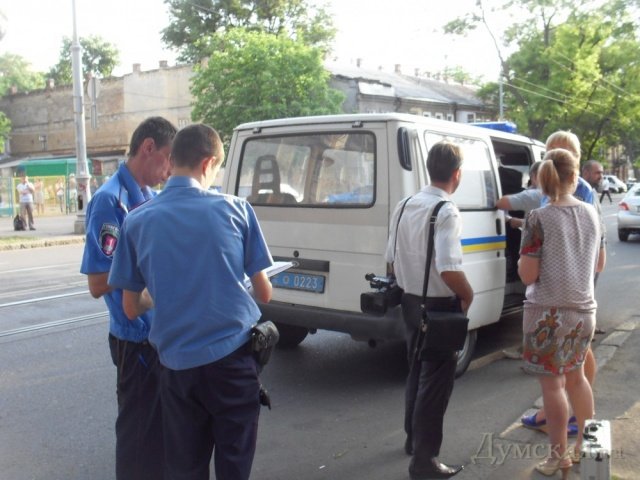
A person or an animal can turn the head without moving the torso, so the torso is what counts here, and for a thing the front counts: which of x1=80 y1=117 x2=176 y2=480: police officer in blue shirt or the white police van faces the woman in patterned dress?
the police officer in blue shirt

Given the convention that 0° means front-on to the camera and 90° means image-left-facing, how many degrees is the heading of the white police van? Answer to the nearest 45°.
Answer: approximately 225°

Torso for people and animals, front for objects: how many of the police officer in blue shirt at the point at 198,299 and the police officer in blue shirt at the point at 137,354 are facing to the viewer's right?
1

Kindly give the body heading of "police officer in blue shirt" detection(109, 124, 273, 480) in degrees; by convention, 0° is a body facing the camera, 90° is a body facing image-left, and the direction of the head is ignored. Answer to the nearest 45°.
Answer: approximately 180°

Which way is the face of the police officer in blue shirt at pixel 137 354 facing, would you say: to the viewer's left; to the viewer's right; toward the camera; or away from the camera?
to the viewer's right

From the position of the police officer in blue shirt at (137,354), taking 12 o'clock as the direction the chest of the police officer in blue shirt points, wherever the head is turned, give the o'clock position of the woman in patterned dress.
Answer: The woman in patterned dress is roughly at 12 o'clock from the police officer in blue shirt.

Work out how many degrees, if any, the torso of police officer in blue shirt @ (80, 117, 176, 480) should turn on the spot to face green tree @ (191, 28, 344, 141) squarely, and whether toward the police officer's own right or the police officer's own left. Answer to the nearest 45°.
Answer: approximately 90° to the police officer's own left

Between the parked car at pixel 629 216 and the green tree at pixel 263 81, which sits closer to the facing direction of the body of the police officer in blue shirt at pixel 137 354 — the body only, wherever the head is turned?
the parked car

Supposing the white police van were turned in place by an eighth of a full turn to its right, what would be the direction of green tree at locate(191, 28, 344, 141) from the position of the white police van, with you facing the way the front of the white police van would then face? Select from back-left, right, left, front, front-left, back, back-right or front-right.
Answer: left

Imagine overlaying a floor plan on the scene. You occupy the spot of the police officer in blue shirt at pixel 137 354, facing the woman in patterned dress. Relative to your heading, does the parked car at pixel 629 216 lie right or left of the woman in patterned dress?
left

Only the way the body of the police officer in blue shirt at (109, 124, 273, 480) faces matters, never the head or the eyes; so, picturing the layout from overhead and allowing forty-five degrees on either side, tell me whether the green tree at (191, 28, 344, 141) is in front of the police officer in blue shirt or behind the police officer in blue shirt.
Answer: in front

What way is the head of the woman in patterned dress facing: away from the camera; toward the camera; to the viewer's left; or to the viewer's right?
away from the camera

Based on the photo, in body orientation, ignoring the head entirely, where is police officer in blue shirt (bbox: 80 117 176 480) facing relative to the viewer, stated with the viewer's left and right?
facing to the right of the viewer

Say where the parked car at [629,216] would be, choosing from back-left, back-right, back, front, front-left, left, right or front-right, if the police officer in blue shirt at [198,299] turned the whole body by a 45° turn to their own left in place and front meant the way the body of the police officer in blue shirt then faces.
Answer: right
